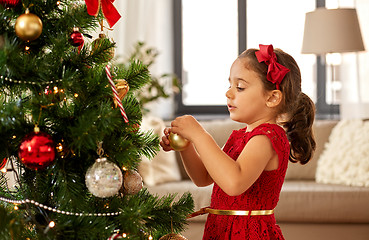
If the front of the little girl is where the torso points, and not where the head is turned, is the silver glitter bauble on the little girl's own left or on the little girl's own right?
on the little girl's own left

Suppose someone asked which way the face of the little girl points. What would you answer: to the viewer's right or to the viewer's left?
to the viewer's left

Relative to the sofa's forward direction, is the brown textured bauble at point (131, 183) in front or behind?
in front

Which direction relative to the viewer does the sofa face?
toward the camera

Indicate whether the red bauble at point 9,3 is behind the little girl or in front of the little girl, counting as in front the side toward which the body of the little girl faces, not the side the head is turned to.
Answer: in front

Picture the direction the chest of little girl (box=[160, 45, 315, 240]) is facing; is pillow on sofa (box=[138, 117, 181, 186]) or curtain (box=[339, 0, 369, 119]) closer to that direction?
the pillow on sofa

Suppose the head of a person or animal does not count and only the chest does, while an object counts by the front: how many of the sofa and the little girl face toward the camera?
1

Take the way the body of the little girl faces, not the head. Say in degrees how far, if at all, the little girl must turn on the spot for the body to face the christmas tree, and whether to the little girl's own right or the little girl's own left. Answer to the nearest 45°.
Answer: approximately 45° to the little girl's own left

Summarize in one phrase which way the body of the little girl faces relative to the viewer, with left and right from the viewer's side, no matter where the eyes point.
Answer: facing to the left of the viewer

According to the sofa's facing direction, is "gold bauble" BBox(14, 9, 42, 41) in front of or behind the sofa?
in front

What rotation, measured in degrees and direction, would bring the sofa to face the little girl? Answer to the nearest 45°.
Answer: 0° — it already faces them
